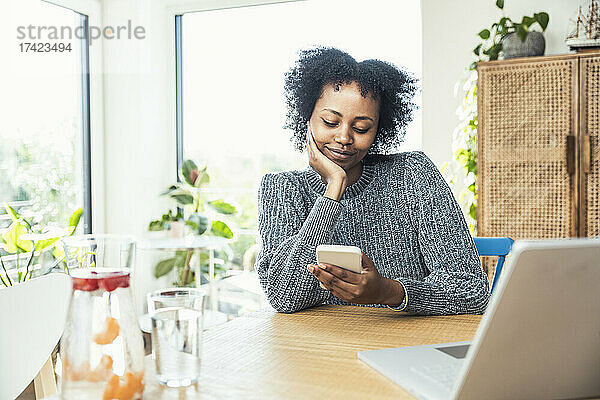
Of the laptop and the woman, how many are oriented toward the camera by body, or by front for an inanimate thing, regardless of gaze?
1

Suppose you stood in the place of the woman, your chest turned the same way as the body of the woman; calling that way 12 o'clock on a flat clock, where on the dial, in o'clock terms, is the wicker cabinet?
The wicker cabinet is roughly at 7 o'clock from the woman.

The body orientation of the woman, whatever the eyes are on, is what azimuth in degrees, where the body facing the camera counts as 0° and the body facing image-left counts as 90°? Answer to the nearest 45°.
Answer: approximately 0°

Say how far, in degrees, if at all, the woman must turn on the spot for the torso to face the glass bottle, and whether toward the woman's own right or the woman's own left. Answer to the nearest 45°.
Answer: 0° — they already face it

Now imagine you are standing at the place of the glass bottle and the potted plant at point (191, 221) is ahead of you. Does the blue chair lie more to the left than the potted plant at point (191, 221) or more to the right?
right

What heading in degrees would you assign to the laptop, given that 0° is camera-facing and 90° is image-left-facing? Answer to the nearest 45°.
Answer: approximately 135°

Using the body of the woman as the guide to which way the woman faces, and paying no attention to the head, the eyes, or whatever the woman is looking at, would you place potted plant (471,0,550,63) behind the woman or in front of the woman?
behind

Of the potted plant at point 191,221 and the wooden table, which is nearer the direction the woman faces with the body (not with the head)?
the wooden table

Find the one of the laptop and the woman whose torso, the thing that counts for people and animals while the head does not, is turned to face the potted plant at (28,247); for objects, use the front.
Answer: the laptop
